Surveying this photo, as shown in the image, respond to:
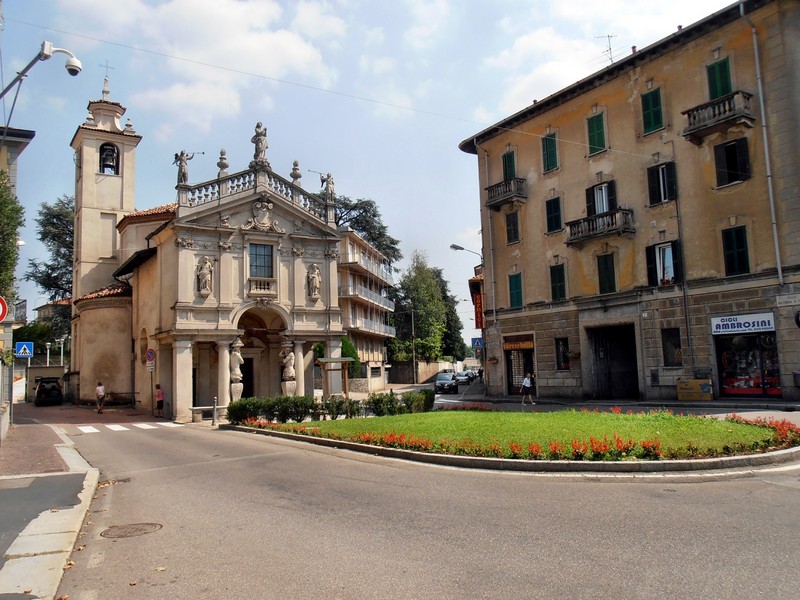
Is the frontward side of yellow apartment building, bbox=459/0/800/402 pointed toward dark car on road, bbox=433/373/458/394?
no

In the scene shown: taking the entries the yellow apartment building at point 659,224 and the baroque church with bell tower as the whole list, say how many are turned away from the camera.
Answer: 0

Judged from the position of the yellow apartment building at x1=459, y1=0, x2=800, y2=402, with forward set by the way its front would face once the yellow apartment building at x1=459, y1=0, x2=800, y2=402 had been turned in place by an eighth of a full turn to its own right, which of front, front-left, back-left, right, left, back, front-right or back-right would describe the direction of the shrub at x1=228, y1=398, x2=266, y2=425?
front-left

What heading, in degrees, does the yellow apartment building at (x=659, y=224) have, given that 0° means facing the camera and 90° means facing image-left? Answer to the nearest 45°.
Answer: approximately 45°

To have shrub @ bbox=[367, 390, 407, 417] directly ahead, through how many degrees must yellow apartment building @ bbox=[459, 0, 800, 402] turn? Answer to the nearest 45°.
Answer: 0° — it already faces it

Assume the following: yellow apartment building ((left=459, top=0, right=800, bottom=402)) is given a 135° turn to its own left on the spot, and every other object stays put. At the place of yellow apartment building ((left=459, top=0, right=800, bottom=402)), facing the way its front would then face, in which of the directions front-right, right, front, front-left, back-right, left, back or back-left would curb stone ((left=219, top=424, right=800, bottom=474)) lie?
right

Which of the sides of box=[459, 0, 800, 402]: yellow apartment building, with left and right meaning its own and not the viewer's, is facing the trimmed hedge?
front

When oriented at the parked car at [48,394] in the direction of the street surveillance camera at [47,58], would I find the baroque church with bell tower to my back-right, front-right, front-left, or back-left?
front-left

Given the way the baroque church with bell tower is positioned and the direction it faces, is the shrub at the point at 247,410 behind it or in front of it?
in front

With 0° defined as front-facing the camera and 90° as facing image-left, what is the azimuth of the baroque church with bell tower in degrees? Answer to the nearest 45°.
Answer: approximately 315°

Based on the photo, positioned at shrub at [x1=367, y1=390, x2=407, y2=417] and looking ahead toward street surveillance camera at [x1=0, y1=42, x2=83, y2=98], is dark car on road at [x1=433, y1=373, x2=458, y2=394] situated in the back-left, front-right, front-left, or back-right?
back-right

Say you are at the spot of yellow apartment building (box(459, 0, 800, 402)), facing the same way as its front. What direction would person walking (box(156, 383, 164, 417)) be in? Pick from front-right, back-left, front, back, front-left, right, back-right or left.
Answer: front-right
